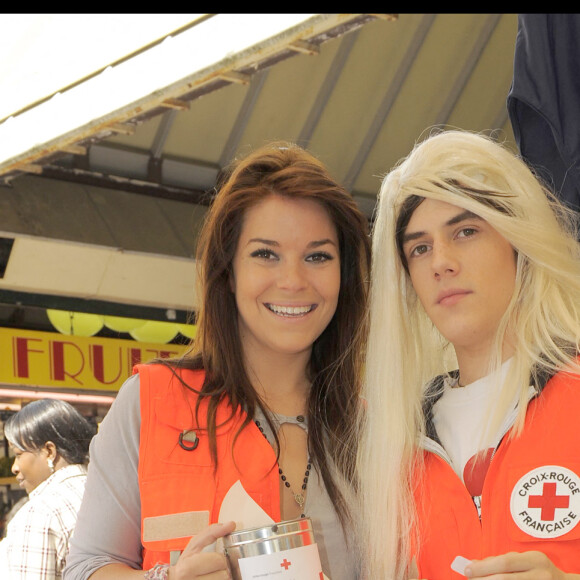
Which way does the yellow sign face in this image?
toward the camera

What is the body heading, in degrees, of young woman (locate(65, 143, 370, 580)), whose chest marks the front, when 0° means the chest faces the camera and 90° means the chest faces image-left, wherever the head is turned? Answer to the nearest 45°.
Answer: approximately 315°

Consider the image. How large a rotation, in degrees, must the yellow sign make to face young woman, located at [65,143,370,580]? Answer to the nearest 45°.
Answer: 0° — it already faces them

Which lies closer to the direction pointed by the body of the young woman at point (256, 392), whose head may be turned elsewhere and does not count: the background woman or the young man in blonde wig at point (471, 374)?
the young man in blonde wig

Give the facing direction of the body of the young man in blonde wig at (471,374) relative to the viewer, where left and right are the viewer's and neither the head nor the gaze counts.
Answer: facing the viewer and to the left of the viewer

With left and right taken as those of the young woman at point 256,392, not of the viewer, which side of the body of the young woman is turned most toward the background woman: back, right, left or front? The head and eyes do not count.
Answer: back

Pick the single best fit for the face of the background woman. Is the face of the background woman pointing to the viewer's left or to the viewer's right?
to the viewer's left

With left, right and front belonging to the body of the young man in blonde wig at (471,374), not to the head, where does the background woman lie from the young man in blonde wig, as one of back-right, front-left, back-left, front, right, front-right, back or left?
right

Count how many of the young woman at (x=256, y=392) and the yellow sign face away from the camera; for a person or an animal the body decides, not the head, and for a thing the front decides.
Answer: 0

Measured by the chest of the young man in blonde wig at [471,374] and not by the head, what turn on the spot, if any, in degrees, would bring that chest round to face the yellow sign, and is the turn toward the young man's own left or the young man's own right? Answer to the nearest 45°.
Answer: approximately 90° to the young man's own right

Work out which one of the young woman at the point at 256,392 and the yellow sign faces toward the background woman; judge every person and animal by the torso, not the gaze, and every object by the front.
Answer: the yellow sign
